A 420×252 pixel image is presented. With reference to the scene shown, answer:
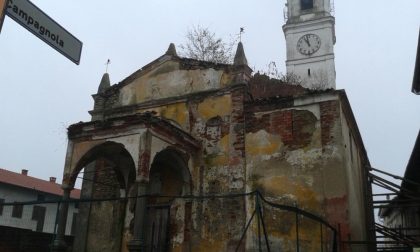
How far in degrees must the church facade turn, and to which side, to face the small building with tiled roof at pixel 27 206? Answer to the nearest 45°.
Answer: approximately 90° to its right

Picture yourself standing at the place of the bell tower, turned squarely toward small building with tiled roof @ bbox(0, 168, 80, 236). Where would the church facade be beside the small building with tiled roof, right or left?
left

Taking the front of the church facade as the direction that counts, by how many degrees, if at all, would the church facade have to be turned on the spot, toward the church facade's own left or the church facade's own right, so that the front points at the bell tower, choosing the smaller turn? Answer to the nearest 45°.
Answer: approximately 135° to the church facade's own right

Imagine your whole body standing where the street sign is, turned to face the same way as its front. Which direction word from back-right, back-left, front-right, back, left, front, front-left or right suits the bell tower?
left

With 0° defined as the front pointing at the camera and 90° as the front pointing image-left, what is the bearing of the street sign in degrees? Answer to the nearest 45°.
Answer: approximately 315°

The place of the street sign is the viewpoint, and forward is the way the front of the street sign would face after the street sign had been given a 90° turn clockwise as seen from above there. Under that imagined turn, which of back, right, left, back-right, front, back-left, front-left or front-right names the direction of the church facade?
back

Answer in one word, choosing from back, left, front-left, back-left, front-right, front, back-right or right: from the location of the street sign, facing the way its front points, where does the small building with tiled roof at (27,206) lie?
back-left
